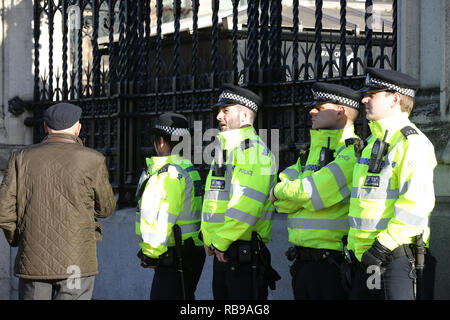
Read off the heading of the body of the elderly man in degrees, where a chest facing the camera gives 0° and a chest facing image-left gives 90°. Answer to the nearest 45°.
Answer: approximately 180°

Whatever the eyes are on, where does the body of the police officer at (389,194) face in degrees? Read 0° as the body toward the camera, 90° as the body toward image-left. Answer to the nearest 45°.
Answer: approximately 45°

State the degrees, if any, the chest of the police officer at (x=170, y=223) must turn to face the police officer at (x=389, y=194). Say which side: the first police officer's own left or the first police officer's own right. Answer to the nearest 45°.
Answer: approximately 180°

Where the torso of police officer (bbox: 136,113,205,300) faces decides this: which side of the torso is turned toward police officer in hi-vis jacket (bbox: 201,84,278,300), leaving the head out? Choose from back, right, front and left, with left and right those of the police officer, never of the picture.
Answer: back

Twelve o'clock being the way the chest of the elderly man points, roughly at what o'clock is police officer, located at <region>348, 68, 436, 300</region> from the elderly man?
The police officer is roughly at 4 o'clock from the elderly man.

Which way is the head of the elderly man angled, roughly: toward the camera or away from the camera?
away from the camera

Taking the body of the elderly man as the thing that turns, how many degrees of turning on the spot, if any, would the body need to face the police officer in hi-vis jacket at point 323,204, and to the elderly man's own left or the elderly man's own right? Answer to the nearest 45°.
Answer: approximately 90° to the elderly man's own right

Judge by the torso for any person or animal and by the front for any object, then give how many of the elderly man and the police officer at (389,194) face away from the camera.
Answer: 1

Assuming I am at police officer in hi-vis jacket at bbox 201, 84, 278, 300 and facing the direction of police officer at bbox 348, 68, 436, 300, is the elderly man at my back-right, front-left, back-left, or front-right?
back-right

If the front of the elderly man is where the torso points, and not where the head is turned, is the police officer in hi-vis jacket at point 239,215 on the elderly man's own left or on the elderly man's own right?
on the elderly man's own right

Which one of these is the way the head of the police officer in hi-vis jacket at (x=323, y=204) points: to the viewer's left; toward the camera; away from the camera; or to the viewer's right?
to the viewer's left

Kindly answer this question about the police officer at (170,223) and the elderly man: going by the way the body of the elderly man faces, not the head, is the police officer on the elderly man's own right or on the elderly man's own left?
on the elderly man's own right

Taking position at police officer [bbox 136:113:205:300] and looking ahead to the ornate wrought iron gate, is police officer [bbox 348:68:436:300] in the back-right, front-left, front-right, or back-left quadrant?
back-right
